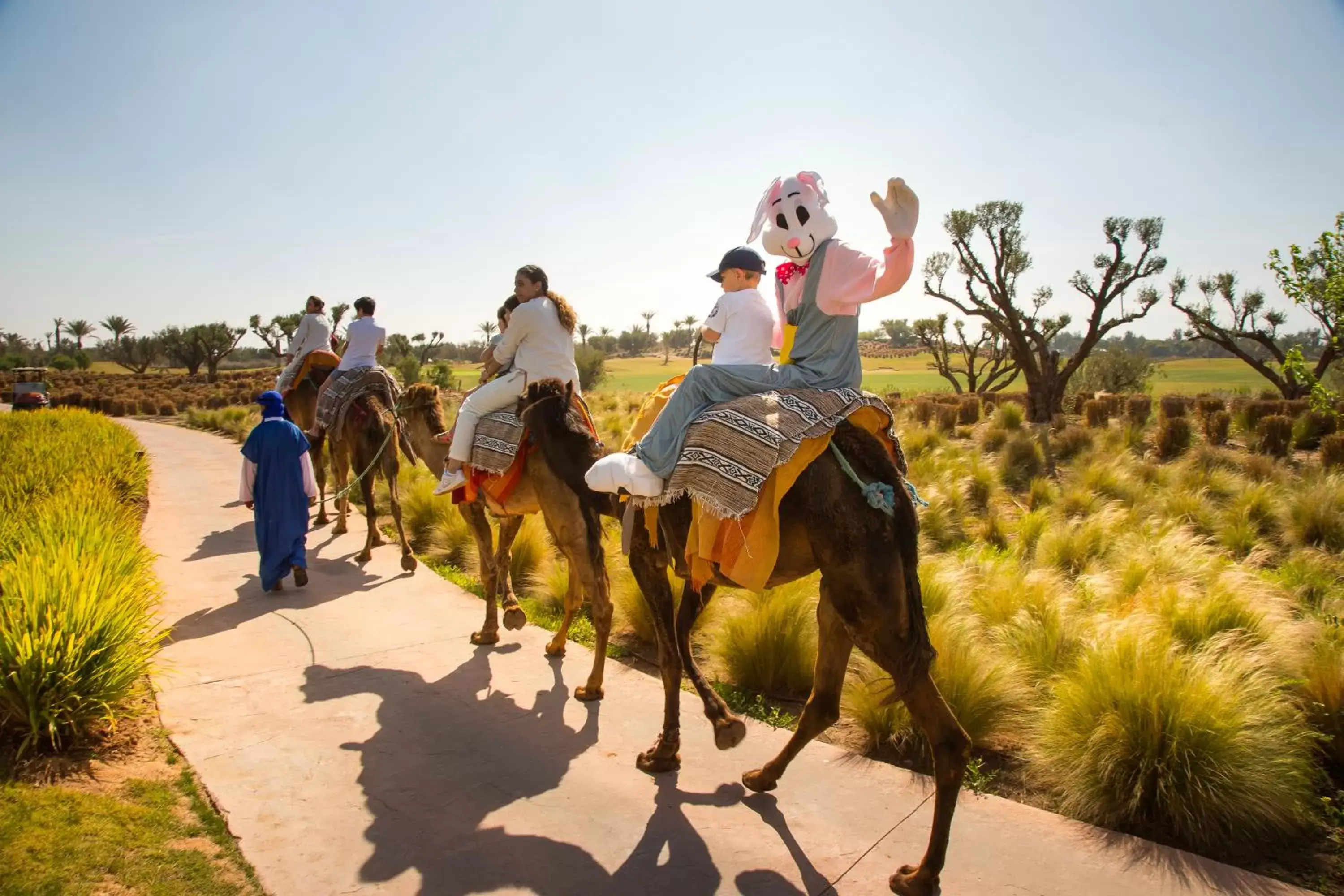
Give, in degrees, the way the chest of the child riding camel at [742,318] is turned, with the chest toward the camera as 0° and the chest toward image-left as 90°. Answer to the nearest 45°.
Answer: approximately 135°

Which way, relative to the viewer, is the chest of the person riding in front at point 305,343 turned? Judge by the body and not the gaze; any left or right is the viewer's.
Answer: facing away from the viewer and to the left of the viewer

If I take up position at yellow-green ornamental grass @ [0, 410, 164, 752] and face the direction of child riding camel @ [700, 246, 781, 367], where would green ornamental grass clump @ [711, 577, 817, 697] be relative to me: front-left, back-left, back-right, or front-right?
front-left

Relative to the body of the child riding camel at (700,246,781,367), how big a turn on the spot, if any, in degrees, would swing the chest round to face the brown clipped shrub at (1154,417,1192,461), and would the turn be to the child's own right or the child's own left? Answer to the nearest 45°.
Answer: approximately 90° to the child's own right

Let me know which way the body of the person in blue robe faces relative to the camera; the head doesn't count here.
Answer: away from the camera

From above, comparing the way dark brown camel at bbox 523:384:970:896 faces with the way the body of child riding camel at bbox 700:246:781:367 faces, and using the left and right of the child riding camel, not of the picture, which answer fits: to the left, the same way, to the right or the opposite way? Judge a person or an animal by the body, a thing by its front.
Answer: the same way

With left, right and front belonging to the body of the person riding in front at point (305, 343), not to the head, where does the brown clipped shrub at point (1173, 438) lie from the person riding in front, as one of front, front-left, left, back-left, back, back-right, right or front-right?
back-right

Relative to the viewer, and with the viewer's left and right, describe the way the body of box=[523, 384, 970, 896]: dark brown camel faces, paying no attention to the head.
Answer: facing away from the viewer and to the left of the viewer

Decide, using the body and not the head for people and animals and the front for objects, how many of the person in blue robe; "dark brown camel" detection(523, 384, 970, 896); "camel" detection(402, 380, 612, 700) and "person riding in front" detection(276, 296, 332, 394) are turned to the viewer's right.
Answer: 0

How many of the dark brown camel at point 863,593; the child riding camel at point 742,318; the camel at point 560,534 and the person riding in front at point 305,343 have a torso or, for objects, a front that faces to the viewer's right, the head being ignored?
0

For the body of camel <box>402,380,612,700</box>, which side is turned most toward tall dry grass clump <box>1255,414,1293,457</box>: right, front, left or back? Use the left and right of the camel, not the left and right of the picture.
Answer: right

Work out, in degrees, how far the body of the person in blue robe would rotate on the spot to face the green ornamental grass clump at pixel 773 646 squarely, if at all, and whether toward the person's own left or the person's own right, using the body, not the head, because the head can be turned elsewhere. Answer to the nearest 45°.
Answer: approximately 135° to the person's own right

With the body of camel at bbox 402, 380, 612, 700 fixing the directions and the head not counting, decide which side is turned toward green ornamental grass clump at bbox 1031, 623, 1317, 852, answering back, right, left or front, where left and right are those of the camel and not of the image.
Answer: back

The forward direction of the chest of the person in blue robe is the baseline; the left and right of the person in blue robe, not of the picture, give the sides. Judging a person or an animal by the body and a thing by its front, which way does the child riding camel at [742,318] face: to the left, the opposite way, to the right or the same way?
the same way

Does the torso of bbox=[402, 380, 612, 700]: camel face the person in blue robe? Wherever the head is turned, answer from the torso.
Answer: yes

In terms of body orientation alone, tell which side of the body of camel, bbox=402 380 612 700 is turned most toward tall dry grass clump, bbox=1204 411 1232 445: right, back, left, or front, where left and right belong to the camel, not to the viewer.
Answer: right
